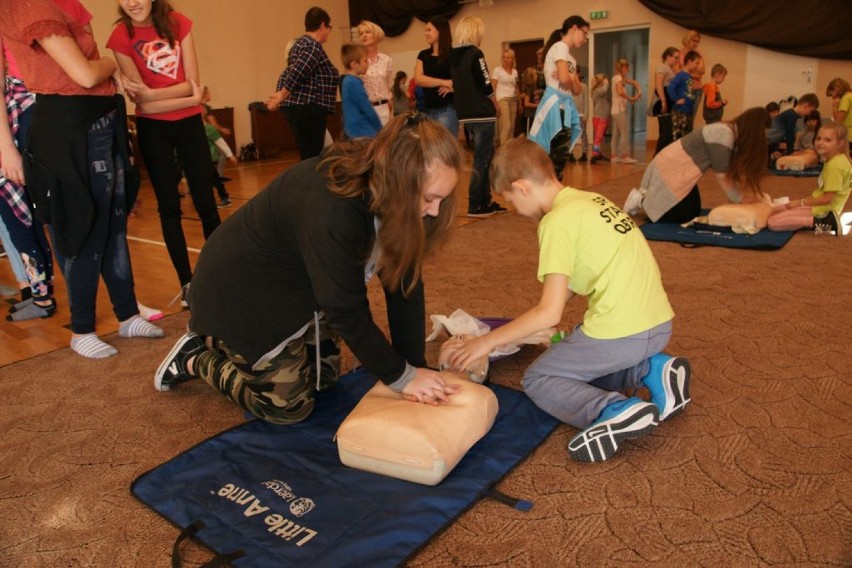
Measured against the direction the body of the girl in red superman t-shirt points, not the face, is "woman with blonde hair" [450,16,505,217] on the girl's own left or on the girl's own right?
on the girl's own left

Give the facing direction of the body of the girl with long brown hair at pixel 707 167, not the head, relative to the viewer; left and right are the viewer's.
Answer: facing to the right of the viewer

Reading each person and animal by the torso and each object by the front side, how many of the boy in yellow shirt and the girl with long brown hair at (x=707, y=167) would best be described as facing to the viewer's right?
1

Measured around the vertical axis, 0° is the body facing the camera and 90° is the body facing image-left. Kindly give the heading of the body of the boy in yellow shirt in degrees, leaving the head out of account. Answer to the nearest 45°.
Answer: approximately 135°

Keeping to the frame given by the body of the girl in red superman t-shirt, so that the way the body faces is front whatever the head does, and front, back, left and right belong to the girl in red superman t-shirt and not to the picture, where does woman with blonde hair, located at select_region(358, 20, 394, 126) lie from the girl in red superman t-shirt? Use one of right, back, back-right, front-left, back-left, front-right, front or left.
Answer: back-left

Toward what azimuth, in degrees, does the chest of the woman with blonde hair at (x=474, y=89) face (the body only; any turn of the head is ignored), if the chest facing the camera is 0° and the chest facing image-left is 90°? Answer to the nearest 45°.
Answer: approximately 225°

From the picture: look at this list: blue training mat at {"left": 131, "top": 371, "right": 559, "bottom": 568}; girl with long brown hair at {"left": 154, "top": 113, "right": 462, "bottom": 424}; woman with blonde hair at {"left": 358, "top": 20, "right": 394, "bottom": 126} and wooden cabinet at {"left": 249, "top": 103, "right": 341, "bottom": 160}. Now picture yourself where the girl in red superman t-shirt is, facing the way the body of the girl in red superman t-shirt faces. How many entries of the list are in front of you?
2

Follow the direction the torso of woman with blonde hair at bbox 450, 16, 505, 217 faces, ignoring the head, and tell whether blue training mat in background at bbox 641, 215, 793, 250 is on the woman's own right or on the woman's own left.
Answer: on the woman's own right

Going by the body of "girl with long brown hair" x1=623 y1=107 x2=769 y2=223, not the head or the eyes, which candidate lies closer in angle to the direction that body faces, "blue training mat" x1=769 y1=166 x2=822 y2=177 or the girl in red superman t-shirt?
the blue training mat

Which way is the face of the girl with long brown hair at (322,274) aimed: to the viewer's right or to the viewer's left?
to the viewer's right

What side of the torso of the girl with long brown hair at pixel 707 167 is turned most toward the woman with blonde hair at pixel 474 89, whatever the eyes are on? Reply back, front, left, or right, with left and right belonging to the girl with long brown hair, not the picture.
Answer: back
